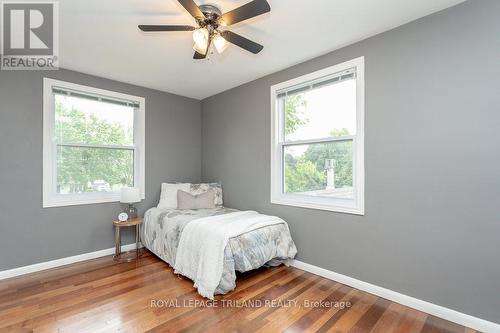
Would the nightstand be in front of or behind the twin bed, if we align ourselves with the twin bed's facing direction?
behind

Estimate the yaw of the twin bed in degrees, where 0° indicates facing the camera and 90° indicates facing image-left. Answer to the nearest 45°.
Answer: approximately 315°

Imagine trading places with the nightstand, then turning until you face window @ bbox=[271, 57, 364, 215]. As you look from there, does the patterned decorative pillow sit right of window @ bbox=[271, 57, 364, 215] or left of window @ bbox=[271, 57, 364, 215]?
left
